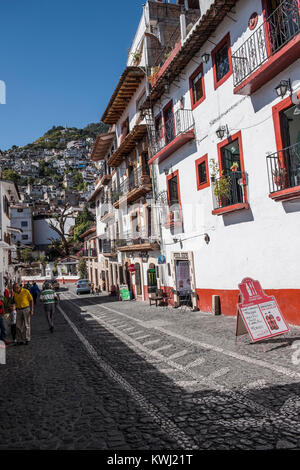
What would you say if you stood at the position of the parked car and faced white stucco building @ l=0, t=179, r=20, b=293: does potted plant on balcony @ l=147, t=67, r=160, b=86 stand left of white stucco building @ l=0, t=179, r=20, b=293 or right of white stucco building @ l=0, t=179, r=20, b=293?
left

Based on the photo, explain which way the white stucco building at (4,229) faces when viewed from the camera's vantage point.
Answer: facing to the right of the viewer

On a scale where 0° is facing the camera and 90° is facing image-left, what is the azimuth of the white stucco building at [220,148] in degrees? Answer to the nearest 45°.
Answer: approximately 45°

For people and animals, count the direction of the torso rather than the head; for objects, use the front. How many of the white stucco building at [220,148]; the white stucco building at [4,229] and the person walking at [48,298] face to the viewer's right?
1

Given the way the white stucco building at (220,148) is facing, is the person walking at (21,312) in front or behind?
in front
